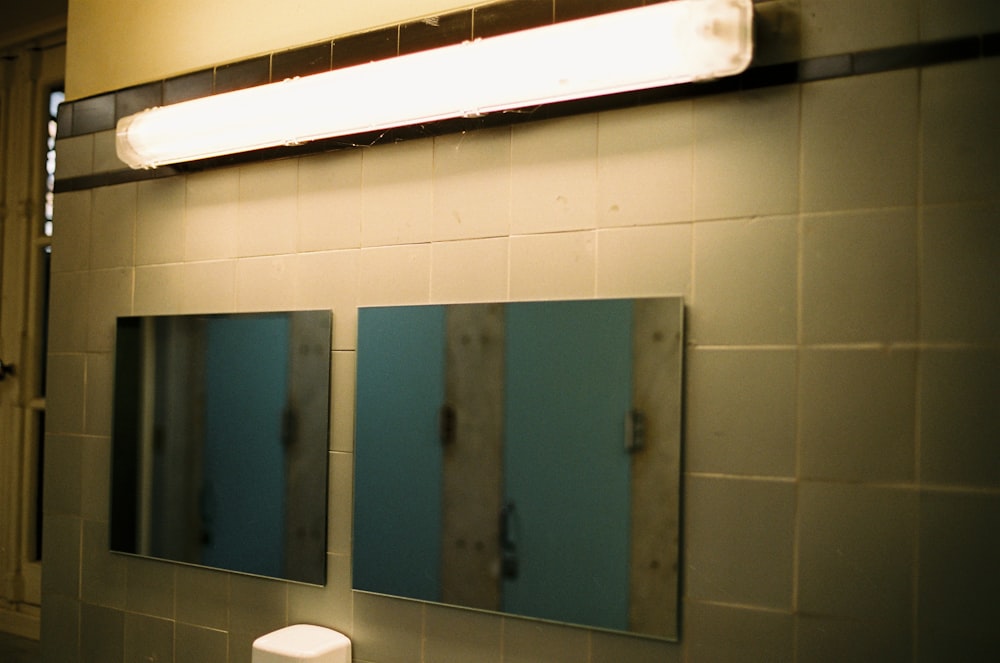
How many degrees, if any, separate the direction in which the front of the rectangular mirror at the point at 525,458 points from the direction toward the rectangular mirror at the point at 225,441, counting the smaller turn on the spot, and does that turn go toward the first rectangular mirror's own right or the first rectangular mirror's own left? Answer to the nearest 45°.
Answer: approximately 90° to the first rectangular mirror's own right

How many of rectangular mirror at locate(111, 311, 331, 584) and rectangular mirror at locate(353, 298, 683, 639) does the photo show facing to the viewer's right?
0

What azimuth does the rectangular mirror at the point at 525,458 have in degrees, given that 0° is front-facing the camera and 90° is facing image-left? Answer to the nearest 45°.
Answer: approximately 45°

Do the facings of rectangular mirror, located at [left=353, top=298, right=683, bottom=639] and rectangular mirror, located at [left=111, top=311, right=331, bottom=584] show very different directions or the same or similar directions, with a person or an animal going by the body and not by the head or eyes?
same or similar directions

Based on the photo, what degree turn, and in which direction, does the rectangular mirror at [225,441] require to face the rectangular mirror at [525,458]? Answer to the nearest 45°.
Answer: approximately 90° to its left
